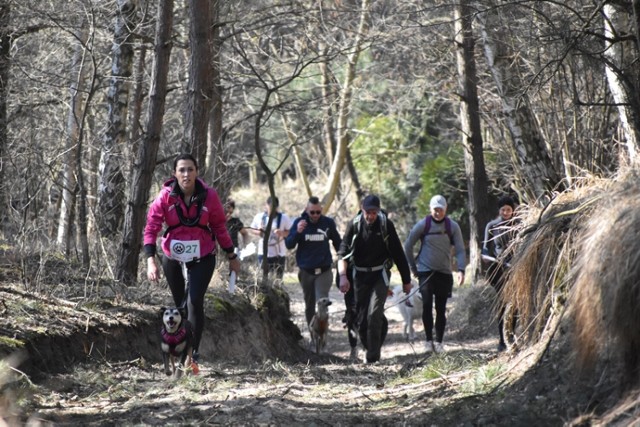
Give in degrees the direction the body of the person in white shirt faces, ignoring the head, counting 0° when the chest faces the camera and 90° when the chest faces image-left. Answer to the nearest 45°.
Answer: approximately 0°

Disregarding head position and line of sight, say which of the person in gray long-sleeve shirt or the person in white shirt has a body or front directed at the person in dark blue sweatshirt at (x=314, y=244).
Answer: the person in white shirt

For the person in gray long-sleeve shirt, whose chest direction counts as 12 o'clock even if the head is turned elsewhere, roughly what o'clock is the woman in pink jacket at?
The woman in pink jacket is roughly at 1 o'clock from the person in gray long-sleeve shirt.

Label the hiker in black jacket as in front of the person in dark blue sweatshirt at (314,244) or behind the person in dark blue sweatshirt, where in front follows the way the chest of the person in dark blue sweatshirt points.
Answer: in front

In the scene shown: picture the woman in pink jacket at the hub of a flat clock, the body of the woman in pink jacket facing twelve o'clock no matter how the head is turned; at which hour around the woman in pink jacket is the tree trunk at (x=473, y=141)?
The tree trunk is roughly at 7 o'clock from the woman in pink jacket.

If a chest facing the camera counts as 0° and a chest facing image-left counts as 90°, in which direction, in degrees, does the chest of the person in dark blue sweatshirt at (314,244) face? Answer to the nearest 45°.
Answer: approximately 0°
